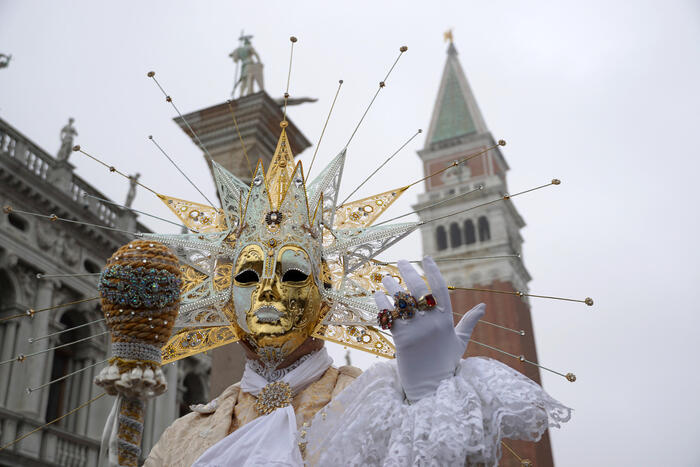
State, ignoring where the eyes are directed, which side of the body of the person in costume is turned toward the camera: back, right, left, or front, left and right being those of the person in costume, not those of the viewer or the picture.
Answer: front

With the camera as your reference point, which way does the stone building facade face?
facing the viewer and to the right of the viewer

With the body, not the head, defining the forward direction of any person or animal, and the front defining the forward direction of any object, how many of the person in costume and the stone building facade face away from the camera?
0

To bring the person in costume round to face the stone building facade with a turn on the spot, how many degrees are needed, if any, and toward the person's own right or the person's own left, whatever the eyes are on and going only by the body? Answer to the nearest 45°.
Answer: approximately 135° to the person's own right

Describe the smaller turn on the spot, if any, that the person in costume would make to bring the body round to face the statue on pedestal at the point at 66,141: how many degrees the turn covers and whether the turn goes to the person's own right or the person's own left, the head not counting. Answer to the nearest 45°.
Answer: approximately 135° to the person's own right

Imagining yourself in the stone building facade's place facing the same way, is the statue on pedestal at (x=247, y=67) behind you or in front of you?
in front

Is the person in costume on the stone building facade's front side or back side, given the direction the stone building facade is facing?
on the front side
